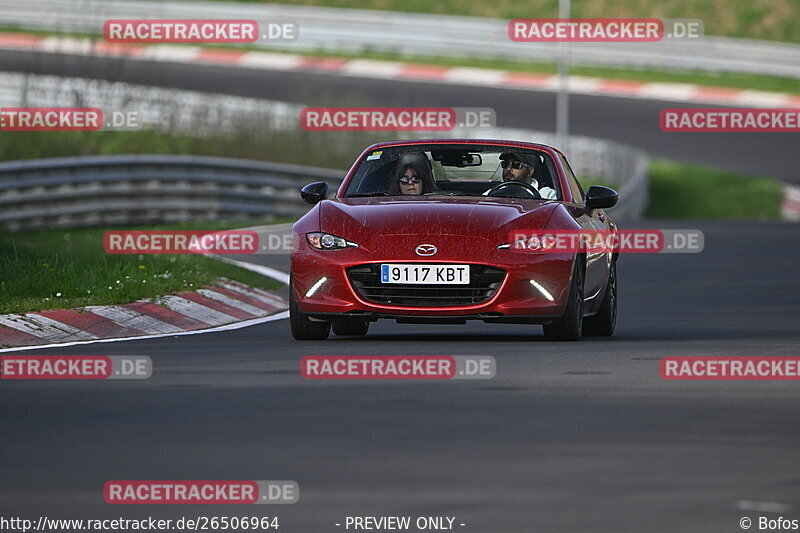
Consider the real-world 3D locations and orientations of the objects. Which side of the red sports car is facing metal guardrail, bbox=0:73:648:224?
back

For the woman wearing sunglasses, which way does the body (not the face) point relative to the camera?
toward the camera

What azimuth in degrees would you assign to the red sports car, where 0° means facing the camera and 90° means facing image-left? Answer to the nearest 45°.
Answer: approximately 0°

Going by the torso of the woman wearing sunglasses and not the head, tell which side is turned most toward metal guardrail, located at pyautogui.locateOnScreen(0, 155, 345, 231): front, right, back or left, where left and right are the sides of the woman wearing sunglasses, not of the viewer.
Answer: back

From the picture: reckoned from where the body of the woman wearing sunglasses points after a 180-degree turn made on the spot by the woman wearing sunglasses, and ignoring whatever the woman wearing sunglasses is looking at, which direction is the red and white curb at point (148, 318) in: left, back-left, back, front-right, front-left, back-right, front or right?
left

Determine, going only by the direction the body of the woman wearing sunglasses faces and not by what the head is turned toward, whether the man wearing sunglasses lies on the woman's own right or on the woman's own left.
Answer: on the woman's own left
